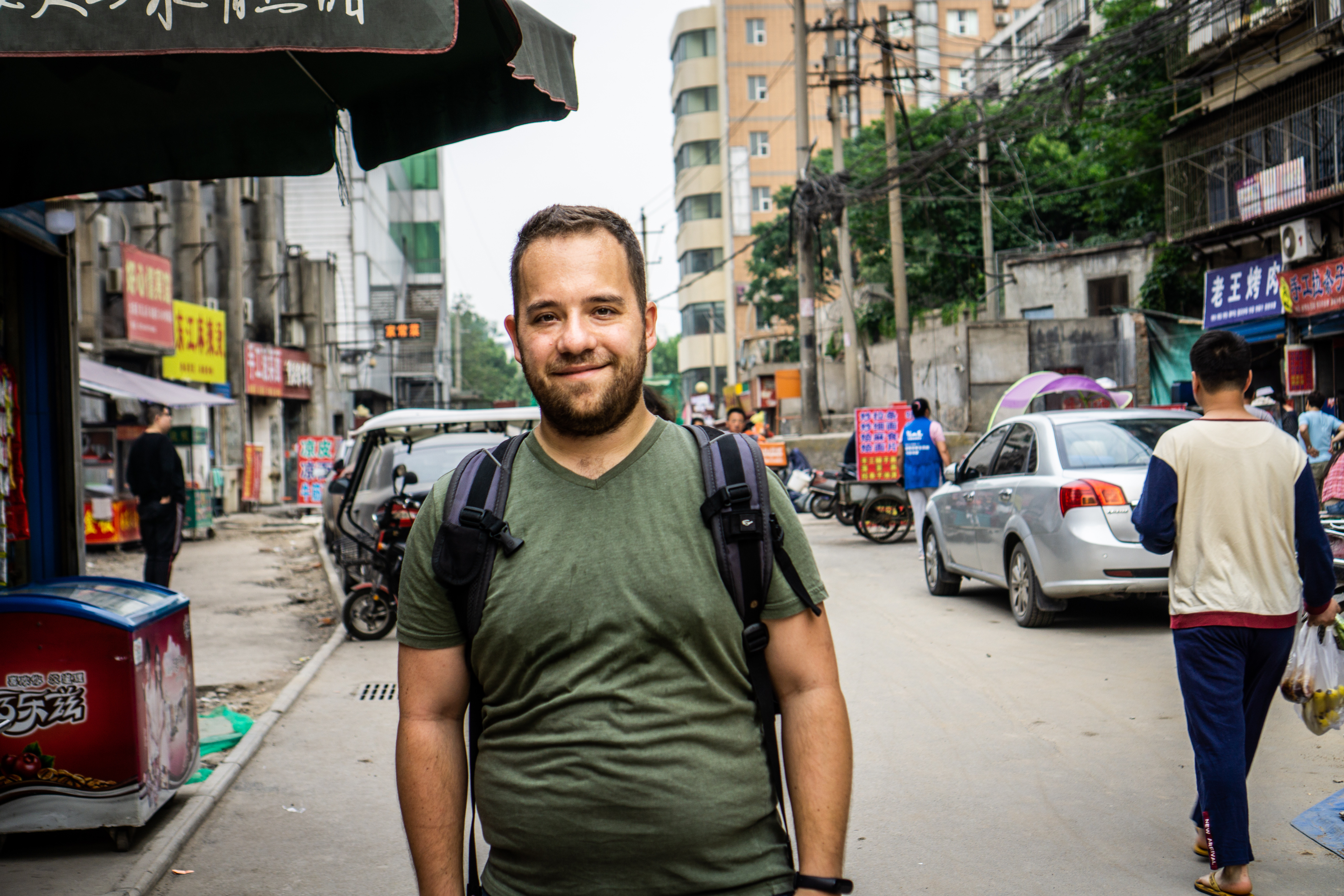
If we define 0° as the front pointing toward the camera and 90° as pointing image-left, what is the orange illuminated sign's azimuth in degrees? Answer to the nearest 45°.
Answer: approximately 0°

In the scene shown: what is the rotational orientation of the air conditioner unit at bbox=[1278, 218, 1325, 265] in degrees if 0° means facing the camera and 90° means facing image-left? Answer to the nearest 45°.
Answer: approximately 45°

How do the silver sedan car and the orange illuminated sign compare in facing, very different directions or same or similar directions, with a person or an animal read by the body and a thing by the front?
very different directions

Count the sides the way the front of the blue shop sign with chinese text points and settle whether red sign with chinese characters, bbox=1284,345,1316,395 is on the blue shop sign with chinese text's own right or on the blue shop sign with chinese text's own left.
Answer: on the blue shop sign with chinese text's own left

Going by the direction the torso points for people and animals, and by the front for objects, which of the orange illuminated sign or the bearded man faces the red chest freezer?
the orange illuminated sign

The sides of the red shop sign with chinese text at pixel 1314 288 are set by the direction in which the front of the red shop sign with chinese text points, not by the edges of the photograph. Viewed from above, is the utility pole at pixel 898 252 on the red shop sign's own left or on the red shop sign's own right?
on the red shop sign's own right

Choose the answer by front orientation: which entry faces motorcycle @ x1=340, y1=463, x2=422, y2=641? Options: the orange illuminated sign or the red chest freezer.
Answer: the orange illuminated sign

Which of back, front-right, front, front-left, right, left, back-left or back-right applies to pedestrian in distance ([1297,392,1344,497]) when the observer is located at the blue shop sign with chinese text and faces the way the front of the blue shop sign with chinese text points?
front-left

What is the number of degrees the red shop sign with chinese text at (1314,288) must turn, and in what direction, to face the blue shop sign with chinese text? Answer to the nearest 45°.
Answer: approximately 90° to its right

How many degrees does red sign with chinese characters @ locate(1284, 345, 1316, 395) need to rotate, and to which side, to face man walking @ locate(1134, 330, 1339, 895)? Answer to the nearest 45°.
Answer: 0° — it already faces them
